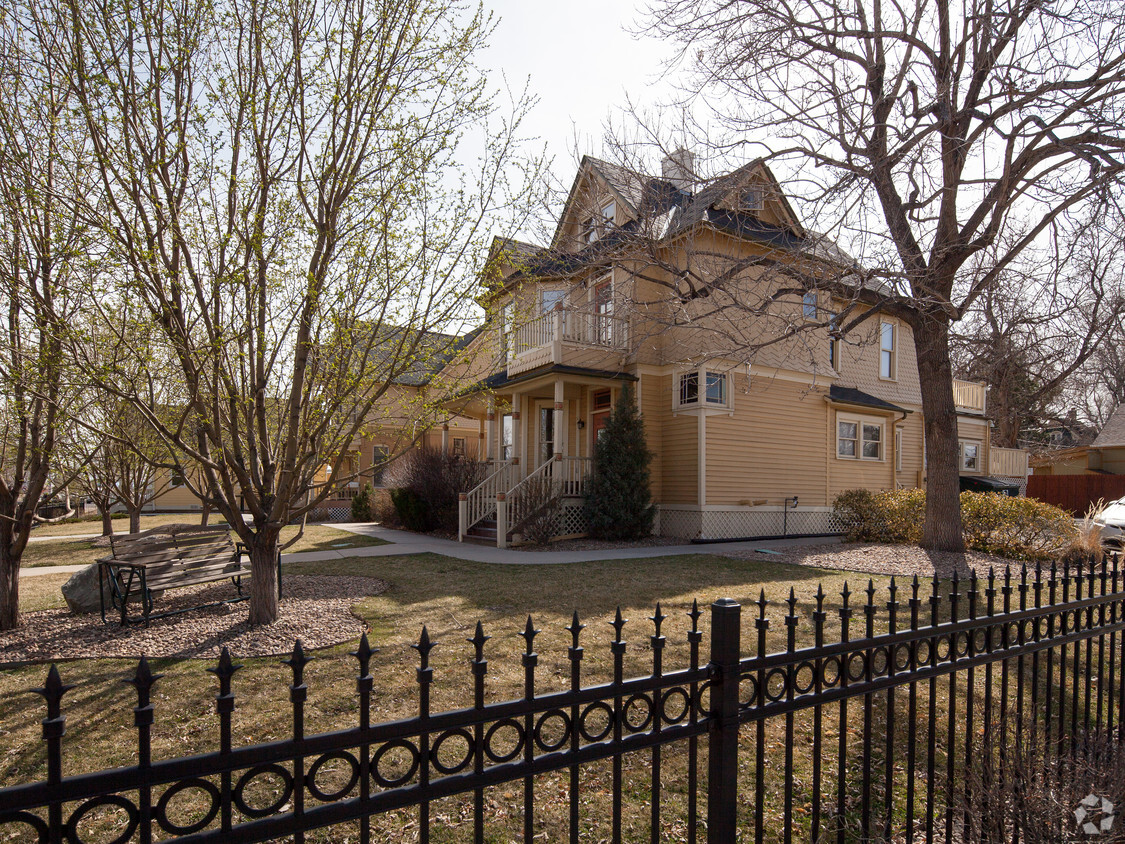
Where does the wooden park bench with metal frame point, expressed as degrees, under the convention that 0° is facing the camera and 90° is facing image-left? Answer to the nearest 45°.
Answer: approximately 315°

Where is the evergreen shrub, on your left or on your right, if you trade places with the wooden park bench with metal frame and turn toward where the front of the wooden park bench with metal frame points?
on your left

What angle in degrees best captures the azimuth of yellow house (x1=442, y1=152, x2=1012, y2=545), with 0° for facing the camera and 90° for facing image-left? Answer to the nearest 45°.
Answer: approximately 45°

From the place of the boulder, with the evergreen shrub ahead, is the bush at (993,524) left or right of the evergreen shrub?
right

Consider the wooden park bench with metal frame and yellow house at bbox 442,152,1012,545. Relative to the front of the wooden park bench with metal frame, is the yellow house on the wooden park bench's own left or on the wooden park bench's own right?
on the wooden park bench's own left

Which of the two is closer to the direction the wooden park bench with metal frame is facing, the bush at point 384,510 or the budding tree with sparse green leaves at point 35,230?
the budding tree with sparse green leaves

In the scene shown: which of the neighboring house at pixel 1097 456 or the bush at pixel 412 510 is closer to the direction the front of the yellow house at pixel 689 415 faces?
the bush

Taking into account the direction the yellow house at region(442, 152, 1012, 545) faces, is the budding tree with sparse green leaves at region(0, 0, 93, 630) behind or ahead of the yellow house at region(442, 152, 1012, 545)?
ahead

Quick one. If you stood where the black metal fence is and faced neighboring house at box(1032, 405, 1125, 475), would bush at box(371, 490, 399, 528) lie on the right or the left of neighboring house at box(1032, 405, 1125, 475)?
left

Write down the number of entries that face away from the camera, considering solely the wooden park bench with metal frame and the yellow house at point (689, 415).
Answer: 0
